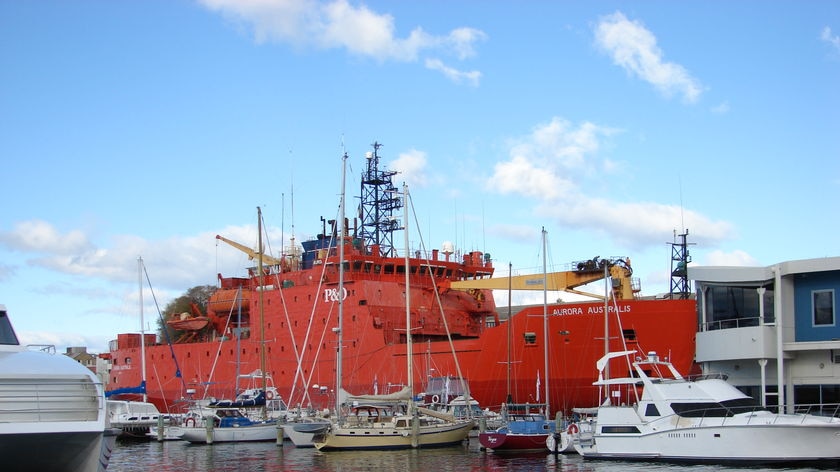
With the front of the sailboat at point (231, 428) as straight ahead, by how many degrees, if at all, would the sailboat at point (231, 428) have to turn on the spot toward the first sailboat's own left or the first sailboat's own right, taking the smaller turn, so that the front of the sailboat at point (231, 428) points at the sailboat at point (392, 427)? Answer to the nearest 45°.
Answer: approximately 45° to the first sailboat's own right

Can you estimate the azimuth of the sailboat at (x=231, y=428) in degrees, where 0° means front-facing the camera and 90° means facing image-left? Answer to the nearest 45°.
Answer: approximately 270°

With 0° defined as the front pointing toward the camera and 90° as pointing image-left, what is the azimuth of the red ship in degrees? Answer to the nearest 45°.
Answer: approximately 315°

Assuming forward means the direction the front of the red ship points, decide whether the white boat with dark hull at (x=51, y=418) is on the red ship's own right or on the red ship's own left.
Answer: on the red ship's own right

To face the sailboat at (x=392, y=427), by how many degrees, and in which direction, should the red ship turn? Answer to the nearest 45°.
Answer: approximately 45° to its right
